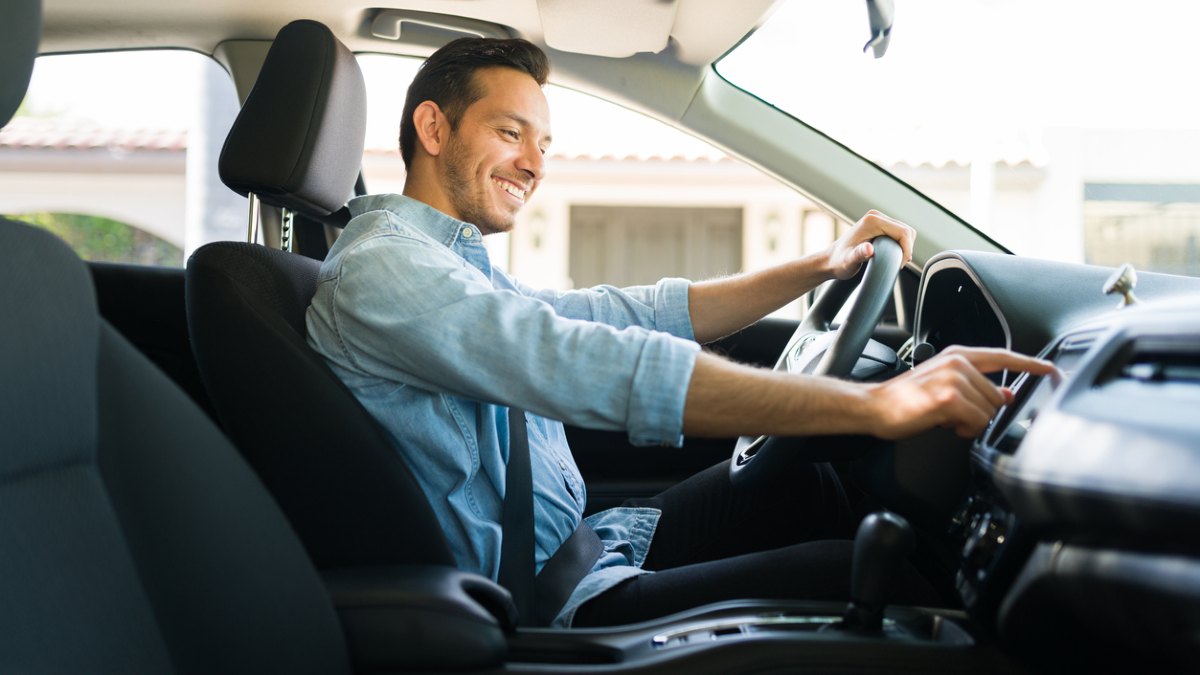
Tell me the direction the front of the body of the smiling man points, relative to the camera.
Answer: to the viewer's right
